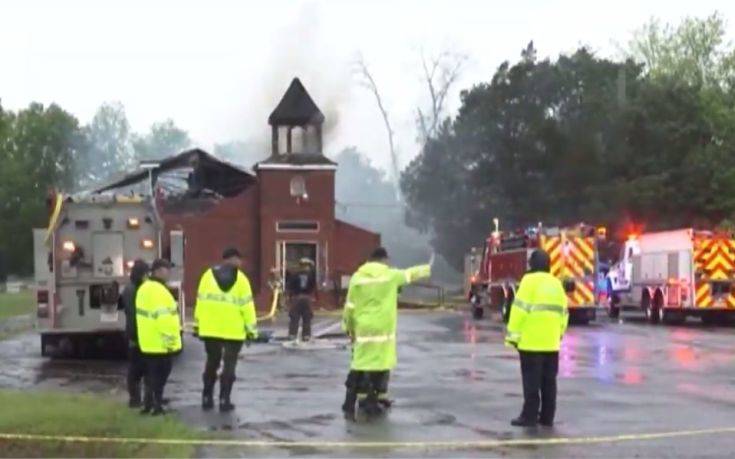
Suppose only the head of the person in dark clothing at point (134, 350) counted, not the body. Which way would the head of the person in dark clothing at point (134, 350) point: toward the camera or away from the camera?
away from the camera

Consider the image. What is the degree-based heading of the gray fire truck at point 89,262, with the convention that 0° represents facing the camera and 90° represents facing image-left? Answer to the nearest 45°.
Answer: approximately 180°

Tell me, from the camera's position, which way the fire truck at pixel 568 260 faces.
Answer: facing away from the viewer and to the left of the viewer

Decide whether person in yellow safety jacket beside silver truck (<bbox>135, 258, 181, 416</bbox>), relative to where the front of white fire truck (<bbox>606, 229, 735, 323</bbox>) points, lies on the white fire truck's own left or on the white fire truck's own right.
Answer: on the white fire truck's own left

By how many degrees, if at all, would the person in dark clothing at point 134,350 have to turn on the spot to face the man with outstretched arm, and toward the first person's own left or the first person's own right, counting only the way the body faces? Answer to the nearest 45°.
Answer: approximately 45° to the first person's own right

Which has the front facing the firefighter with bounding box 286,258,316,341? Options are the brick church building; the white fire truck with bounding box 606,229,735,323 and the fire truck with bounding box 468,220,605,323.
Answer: the brick church building

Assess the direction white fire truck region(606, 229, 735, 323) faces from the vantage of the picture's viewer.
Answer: facing away from the viewer and to the left of the viewer

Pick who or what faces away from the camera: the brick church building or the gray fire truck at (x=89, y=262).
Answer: the gray fire truck

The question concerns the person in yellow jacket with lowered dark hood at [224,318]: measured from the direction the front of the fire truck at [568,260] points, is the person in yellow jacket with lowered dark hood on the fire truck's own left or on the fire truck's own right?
on the fire truck's own left

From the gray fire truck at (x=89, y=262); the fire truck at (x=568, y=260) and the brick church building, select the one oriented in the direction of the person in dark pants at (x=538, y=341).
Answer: the brick church building
